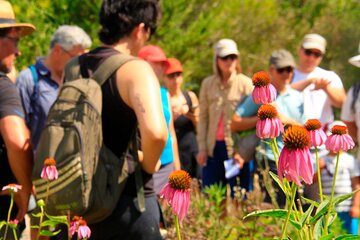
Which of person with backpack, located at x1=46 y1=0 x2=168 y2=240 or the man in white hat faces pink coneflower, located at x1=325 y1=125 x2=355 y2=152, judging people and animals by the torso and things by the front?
the man in white hat

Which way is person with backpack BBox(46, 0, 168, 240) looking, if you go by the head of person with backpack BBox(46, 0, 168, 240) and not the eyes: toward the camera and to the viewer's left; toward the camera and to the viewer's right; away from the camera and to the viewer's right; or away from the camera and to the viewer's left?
away from the camera and to the viewer's right

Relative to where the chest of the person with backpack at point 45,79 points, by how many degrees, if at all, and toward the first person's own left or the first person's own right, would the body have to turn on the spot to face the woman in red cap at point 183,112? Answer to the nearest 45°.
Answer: approximately 90° to the first person's own left

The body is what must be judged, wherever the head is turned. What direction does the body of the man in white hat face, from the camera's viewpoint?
toward the camera

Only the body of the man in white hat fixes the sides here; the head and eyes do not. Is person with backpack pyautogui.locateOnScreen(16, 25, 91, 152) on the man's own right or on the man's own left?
on the man's own right

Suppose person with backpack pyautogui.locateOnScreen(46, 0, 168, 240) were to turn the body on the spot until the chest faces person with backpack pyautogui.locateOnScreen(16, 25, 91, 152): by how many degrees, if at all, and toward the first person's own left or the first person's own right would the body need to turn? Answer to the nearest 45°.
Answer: approximately 45° to the first person's own left

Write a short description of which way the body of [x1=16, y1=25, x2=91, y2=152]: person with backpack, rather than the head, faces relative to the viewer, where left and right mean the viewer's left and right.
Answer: facing the viewer and to the right of the viewer

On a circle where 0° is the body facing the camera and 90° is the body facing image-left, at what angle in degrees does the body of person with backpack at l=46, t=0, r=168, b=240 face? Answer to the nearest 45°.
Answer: approximately 225°

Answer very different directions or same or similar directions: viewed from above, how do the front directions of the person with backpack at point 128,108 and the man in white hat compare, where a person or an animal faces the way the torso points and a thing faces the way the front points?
very different directions

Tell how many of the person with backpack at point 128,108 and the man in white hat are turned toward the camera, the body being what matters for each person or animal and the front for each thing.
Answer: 1

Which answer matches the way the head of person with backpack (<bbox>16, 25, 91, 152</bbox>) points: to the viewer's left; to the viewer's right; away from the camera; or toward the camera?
to the viewer's right

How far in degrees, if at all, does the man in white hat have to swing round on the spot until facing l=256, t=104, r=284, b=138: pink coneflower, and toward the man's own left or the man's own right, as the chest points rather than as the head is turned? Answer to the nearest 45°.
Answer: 0° — they already face it
